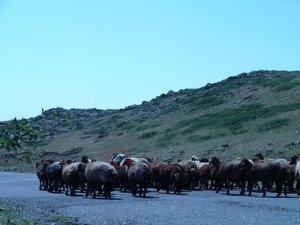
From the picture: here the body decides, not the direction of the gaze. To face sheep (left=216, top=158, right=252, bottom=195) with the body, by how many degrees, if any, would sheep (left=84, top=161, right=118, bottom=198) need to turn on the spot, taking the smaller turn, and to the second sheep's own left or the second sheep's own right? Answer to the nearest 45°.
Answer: approximately 135° to the second sheep's own right

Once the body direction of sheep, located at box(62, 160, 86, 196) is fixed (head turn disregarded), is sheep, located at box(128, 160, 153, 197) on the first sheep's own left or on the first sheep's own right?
on the first sheep's own right

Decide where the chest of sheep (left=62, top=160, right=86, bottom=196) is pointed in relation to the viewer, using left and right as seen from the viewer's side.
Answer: facing away from the viewer and to the right of the viewer

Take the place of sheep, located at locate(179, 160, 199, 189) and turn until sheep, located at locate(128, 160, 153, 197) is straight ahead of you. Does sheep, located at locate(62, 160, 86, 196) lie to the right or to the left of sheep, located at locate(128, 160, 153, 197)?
right

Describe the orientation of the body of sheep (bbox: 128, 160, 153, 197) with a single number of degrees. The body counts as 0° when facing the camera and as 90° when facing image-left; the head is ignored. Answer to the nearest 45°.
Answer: approximately 180°

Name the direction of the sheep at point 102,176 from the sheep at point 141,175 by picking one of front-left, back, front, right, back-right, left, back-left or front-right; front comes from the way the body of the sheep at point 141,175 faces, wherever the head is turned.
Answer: left
